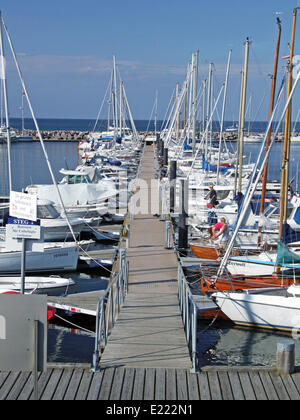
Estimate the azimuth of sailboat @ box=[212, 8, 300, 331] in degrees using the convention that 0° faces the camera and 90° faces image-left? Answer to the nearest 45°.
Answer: approximately 90°

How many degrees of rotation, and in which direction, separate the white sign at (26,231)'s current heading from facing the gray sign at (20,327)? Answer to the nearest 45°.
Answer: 0° — it already faces it

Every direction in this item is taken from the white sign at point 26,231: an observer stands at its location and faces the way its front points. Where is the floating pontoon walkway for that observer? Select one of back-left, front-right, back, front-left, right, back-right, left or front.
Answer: left

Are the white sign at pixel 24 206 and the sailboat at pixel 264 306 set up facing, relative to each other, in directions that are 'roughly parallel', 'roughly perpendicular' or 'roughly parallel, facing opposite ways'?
roughly perpendicular

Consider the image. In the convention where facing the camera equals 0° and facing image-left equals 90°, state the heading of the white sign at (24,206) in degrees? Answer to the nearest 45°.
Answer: approximately 0°

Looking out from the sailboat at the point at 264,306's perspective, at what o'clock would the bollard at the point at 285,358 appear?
The bollard is roughly at 9 o'clock from the sailboat.

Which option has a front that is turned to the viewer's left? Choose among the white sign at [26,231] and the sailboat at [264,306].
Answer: the sailboat

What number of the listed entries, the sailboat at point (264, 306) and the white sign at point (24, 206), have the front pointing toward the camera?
1

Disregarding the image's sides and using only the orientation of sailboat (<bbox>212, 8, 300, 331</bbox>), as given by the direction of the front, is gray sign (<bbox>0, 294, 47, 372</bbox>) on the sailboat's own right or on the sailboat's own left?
on the sailboat's own left

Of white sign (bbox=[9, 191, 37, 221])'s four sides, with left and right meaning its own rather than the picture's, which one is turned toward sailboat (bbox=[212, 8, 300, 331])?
left

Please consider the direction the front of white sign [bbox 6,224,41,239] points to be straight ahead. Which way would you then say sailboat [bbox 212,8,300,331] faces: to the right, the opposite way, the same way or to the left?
to the right

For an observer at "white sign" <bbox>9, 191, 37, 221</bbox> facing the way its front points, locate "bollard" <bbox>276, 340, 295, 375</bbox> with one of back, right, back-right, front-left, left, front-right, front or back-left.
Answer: front-left

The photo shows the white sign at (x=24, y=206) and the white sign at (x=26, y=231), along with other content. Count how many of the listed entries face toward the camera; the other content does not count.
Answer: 2

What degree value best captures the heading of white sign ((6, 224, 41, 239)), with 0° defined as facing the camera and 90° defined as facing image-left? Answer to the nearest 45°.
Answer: approximately 0°
